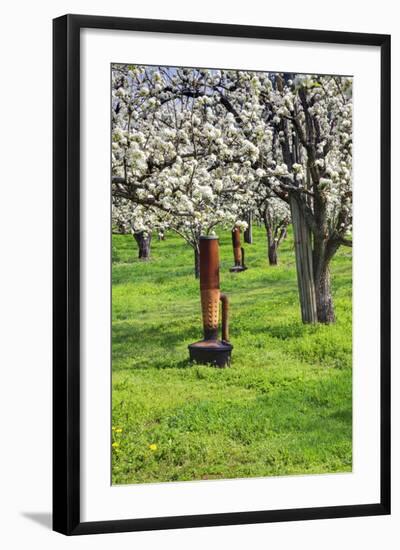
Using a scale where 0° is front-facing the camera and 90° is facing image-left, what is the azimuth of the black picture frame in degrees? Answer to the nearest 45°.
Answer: approximately 315°
